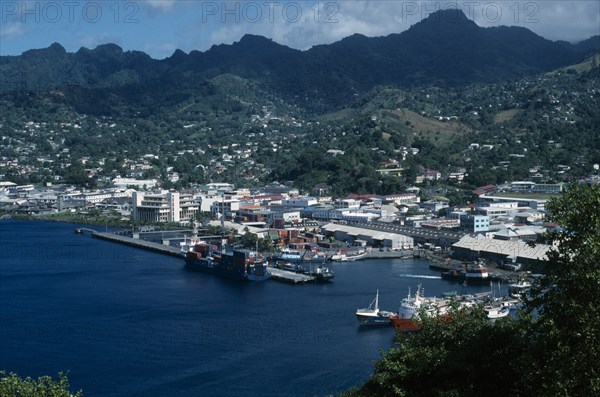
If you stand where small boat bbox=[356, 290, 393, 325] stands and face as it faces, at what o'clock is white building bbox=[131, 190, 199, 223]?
The white building is roughly at 2 o'clock from the small boat.

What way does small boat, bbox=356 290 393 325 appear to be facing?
to the viewer's left

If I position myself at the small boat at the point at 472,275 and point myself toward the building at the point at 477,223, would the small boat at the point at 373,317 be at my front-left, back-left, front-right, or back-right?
back-left

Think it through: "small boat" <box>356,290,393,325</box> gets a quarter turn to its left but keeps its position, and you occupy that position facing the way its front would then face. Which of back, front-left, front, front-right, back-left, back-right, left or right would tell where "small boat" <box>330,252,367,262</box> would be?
back

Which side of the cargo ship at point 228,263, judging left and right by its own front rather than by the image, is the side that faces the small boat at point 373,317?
back

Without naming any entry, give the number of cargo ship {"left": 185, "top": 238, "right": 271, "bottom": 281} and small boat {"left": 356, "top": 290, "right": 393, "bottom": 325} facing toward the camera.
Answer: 0

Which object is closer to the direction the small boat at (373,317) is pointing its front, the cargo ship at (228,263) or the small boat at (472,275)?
the cargo ship

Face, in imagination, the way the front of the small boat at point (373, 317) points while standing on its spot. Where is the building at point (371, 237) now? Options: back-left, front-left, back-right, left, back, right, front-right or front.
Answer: right
